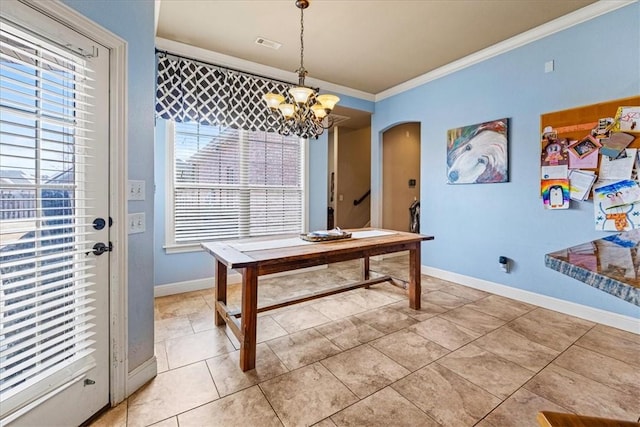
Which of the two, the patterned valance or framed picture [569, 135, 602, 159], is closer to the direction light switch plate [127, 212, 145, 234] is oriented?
the framed picture

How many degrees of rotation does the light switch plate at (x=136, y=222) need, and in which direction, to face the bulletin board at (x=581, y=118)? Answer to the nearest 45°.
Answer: approximately 45° to its left

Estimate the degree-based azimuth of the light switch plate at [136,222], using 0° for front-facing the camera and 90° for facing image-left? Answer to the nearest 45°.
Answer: approximately 315°

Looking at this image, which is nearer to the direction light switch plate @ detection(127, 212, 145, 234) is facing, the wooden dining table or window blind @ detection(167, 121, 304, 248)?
the wooden dining table

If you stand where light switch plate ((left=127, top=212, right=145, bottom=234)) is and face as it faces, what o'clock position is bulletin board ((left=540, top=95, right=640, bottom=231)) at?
The bulletin board is roughly at 11 o'clock from the light switch plate.
